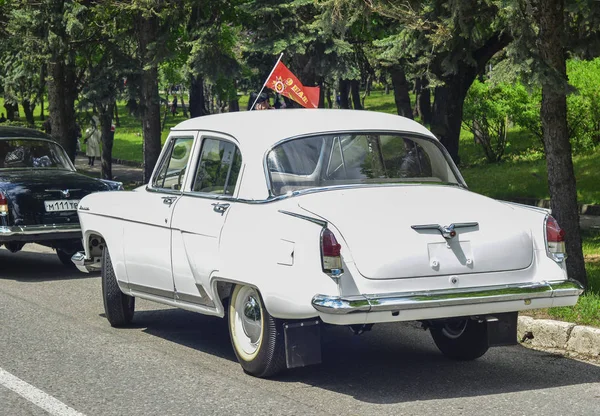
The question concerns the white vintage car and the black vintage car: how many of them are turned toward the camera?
0

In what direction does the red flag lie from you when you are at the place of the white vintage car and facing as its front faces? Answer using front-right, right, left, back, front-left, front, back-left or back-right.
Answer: front-right

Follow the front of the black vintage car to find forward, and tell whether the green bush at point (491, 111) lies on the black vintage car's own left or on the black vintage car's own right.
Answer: on the black vintage car's own right

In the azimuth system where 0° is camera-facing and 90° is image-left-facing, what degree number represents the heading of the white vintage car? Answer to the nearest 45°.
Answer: approximately 135°

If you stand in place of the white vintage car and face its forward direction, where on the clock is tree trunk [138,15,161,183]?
The tree trunk is roughly at 1 o'clock from the white vintage car.

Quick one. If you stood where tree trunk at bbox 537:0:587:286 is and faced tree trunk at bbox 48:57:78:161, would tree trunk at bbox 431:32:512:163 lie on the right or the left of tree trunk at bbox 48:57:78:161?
right

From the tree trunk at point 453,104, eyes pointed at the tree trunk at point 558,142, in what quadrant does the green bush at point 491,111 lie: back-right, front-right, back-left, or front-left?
back-left

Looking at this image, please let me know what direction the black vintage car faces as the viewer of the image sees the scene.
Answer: facing away from the viewer and to the left of the viewer

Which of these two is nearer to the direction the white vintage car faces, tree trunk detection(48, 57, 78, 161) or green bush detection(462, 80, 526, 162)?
the tree trunk

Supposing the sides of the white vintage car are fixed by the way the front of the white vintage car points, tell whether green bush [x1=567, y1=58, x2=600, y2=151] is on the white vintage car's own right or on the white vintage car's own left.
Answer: on the white vintage car's own right

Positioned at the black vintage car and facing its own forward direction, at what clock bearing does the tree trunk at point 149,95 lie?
The tree trunk is roughly at 2 o'clock from the black vintage car.
